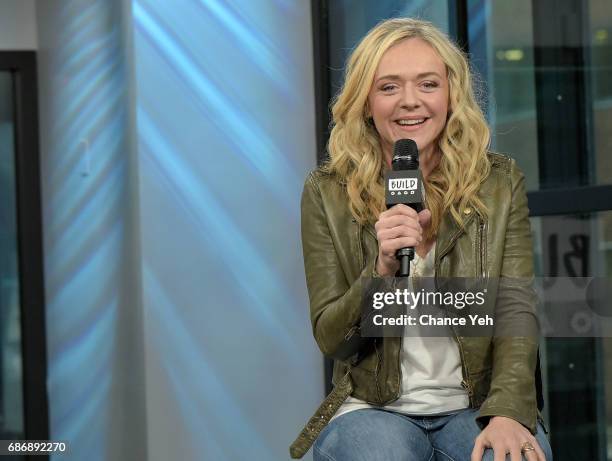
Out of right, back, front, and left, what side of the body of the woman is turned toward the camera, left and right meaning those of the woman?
front

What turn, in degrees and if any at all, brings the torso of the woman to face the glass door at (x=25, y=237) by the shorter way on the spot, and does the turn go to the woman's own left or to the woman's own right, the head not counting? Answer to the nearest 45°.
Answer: approximately 135° to the woman's own right

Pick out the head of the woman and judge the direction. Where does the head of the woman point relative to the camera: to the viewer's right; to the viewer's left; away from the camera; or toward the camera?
toward the camera
